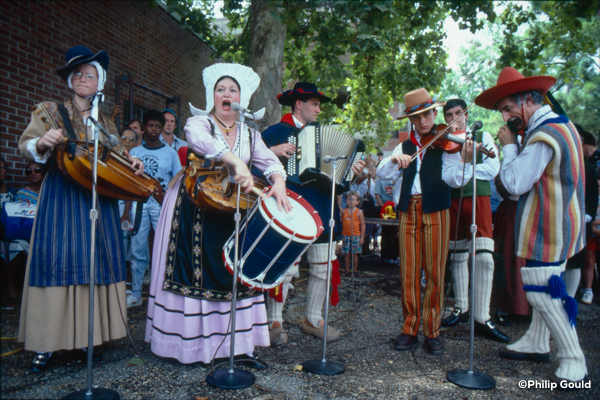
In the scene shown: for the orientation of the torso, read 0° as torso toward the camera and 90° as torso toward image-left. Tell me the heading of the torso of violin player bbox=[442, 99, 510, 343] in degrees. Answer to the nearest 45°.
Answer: approximately 0°

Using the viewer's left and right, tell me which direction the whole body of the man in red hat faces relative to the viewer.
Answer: facing to the left of the viewer

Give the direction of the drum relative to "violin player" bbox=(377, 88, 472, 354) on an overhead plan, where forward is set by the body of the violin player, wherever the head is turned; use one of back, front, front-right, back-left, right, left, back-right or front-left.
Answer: front-right

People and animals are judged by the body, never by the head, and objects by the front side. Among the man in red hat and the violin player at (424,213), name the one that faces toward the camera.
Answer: the violin player

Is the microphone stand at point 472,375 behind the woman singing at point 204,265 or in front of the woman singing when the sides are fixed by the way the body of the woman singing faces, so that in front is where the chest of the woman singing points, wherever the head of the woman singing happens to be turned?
in front

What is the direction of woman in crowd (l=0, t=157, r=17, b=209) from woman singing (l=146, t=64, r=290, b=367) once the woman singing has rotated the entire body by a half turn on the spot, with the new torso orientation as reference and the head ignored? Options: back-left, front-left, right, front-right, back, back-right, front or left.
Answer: front

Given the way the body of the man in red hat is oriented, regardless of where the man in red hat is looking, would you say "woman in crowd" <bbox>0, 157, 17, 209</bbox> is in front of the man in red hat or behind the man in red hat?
in front

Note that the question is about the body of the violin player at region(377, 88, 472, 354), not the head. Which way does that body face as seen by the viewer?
toward the camera

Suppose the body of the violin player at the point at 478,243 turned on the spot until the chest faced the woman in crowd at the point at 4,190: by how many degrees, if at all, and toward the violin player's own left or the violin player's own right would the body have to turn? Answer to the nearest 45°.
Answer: approximately 90° to the violin player's own right

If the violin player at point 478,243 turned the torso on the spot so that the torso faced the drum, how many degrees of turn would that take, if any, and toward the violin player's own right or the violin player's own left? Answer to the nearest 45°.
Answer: approximately 45° to the violin player's own right

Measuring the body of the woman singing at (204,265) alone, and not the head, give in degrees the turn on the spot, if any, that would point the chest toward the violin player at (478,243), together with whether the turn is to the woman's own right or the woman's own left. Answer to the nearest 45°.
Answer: approximately 45° to the woman's own left

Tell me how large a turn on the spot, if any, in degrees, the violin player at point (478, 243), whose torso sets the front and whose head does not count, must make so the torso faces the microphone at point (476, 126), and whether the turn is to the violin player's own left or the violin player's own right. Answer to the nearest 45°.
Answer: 0° — they already face it

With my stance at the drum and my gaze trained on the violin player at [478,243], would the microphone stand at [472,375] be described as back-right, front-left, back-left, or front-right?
front-right

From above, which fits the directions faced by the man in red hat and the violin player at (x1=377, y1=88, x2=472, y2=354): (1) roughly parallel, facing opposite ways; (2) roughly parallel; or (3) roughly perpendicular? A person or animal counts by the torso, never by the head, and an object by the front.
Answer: roughly perpendicular

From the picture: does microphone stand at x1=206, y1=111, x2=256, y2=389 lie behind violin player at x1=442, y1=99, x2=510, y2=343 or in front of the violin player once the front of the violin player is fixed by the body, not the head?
in front

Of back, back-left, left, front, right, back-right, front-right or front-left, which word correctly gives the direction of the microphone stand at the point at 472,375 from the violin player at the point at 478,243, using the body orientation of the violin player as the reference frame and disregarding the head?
front

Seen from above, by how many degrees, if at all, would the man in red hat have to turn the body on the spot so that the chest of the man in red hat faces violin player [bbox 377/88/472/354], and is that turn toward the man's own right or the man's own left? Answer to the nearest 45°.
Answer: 0° — they already face them
